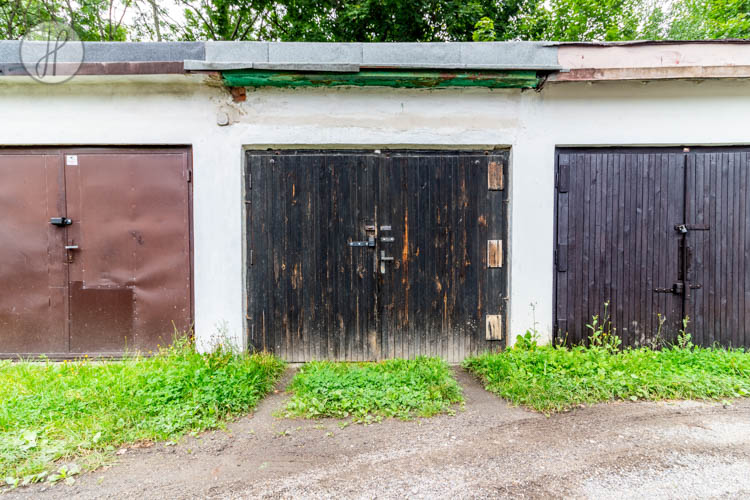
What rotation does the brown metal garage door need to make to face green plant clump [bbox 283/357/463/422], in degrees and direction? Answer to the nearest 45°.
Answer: approximately 45° to its left

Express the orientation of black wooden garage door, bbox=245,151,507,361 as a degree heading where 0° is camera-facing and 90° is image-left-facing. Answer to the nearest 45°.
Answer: approximately 0°

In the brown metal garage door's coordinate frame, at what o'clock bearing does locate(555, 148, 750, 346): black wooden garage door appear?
The black wooden garage door is roughly at 10 o'clock from the brown metal garage door.

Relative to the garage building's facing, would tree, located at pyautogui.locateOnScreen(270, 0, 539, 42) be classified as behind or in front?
behind

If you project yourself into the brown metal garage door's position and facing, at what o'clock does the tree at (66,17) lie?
The tree is roughly at 6 o'clock from the brown metal garage door.

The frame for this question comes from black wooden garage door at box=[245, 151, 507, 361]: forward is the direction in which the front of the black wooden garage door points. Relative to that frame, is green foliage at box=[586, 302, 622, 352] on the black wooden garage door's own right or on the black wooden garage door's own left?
on the black wooden garage door's own left

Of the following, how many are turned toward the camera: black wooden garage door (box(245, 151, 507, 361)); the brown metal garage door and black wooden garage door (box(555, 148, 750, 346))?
3

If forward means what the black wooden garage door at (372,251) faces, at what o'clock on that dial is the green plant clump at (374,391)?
The green plant clump is roughly at 12 o'clock from the black wooden garage door.

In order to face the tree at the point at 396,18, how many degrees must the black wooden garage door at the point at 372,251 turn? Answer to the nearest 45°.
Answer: approximately 180°

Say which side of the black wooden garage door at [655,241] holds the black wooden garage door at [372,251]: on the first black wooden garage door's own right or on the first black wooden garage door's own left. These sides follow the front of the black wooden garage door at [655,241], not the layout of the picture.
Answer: on the first black wooden garage door's own right

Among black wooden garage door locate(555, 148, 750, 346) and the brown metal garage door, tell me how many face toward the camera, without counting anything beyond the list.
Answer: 2
